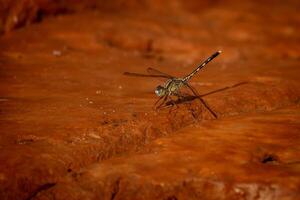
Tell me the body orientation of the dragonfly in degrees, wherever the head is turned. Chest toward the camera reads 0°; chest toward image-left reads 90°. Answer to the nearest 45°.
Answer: approximately 45°
